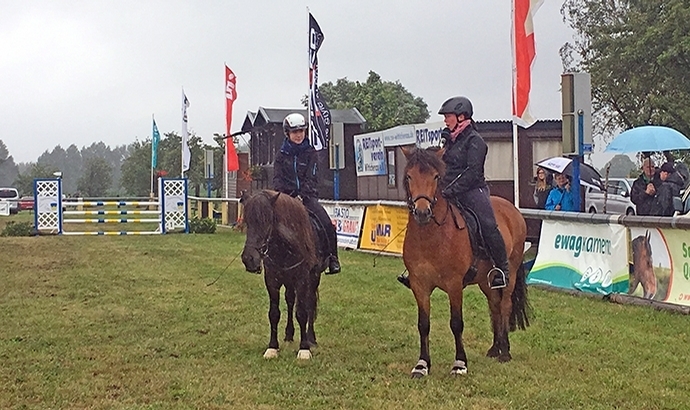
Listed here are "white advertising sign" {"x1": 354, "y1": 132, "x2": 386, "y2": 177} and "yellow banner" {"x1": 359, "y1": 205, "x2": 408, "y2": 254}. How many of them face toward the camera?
2

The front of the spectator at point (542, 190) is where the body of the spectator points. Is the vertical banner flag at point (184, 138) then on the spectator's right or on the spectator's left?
on the spectator's right

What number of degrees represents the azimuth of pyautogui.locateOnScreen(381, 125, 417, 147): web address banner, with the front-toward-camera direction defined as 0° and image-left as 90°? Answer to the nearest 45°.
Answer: approximately 45°

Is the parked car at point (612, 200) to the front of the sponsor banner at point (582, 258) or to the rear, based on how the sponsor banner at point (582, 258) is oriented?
to the rear

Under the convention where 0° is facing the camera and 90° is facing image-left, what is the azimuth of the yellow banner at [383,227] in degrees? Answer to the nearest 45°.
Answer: approximately 0°

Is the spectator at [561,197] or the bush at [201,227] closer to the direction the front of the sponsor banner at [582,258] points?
the bush

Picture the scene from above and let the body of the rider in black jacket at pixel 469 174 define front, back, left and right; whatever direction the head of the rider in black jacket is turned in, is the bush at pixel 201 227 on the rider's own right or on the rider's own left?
on the rider's own right

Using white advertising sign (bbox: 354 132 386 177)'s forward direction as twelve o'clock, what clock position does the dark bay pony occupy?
The dark bay pony is roughly at 12 o'clock from the white advertising sign.

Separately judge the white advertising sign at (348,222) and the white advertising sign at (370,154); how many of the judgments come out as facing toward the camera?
2

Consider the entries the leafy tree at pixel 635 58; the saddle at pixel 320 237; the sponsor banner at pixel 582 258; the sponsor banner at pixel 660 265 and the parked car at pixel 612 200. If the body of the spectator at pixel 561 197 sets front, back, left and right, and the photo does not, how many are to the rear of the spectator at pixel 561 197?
2

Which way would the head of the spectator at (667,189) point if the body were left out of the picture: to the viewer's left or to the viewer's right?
to the viewer's left

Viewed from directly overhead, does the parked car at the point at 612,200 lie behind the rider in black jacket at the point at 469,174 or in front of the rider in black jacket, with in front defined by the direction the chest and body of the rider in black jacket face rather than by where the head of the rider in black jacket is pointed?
behind

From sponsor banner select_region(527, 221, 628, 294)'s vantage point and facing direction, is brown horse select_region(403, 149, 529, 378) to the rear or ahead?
ahead

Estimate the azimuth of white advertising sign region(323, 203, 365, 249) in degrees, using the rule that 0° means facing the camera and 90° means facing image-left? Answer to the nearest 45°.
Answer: approximately 0°
